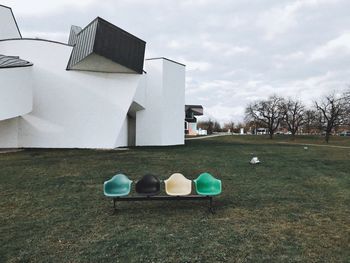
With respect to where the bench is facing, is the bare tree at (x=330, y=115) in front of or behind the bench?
behind

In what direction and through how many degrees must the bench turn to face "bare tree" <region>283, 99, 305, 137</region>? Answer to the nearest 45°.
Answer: approximately 135° to its left

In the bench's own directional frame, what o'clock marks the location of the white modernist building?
The white modernist building is roughly at 5 o'clock from the bench.

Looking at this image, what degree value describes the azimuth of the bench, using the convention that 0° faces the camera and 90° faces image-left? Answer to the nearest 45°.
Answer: approximately 0°
